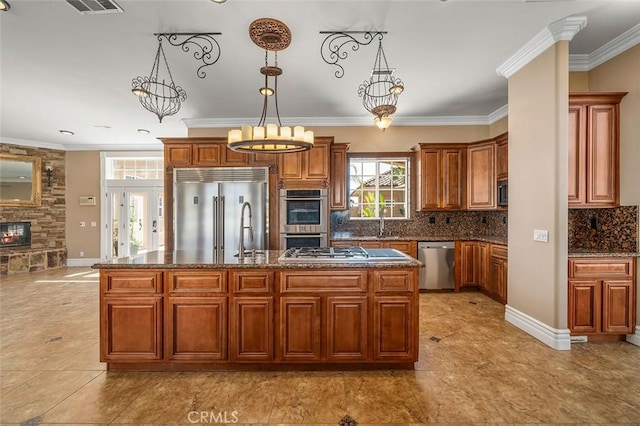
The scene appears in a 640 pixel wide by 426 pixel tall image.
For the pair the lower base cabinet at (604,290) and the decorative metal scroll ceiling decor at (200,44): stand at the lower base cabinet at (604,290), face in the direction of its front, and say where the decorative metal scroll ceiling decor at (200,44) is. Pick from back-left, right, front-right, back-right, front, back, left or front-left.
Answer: front-right

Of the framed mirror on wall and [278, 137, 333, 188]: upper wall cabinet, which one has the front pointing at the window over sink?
the framed mirror on wall

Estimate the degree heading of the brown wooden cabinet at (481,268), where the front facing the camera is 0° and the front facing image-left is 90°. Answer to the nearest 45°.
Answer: approximately 45°

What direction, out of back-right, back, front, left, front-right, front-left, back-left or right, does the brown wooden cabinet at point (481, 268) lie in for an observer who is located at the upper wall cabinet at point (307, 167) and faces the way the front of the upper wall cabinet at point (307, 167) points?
left

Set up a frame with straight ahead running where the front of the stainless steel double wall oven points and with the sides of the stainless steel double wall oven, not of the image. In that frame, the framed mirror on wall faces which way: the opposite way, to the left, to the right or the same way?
to the left

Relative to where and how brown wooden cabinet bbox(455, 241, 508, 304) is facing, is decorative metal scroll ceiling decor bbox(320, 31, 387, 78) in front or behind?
in front

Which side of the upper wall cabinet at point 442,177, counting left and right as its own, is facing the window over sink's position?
right

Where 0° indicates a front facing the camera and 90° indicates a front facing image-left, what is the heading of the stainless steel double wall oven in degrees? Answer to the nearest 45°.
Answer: approximately 0°

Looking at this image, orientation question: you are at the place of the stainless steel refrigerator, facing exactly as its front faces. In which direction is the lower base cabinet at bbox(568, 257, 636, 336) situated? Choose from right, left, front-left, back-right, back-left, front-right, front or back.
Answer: front-left

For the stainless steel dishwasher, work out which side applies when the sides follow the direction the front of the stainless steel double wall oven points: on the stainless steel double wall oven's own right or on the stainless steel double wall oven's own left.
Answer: on the stainless steel double wall oven's own left

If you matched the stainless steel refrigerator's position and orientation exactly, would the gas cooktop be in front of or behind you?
in front
